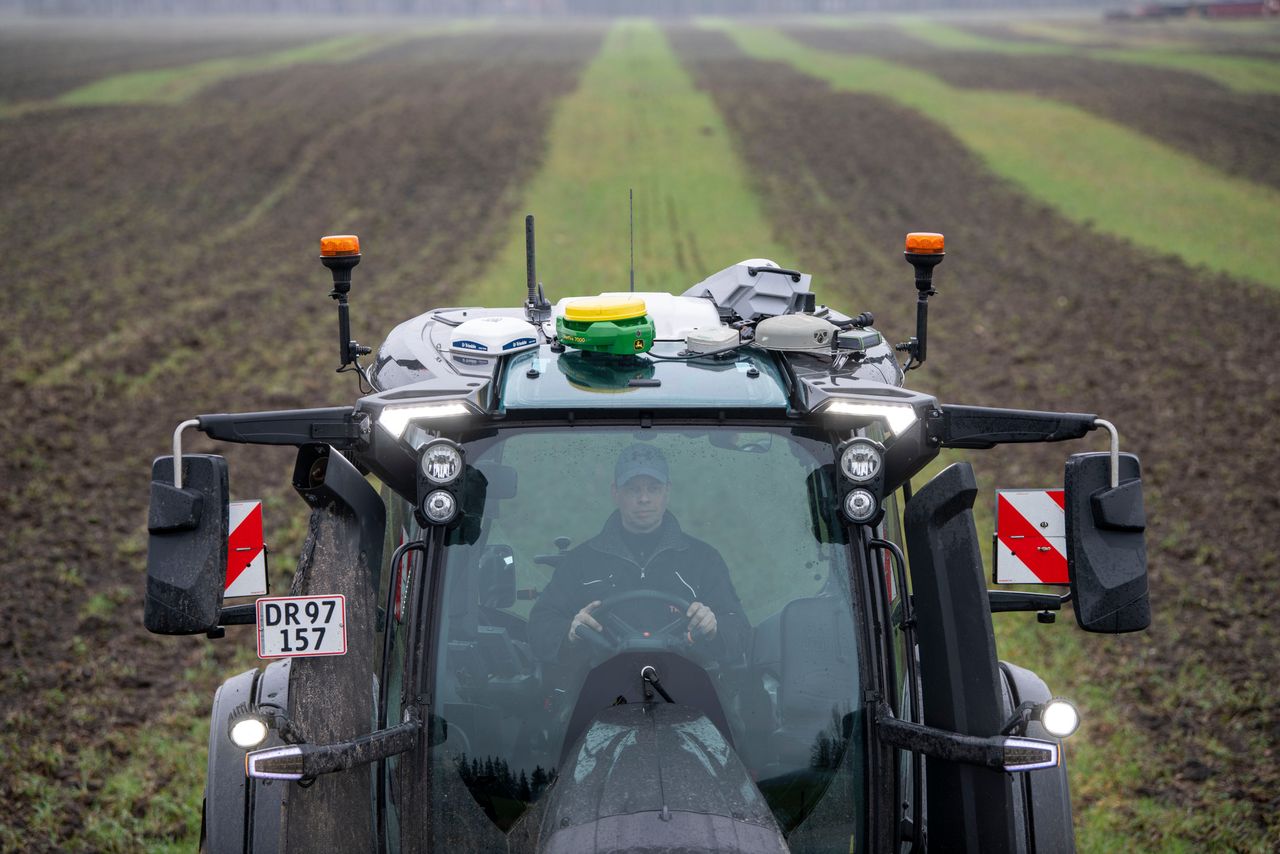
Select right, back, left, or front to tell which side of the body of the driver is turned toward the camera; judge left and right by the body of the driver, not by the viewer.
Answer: front

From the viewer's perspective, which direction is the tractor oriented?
toward the camera
